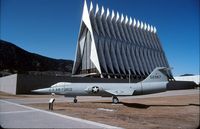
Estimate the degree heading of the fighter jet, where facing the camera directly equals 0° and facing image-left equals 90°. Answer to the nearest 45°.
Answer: approximately 90°
